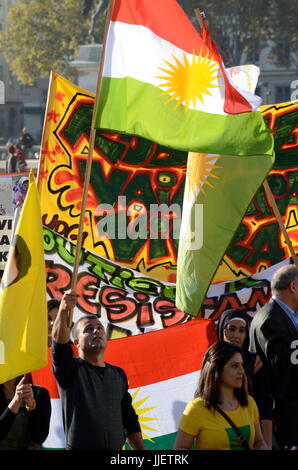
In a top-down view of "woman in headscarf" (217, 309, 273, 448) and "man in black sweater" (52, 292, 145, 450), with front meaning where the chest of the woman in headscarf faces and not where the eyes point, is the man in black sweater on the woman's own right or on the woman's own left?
on the woman's own right

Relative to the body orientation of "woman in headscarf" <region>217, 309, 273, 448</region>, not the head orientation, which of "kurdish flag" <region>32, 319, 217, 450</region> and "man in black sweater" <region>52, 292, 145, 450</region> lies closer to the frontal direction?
the man in black sweater

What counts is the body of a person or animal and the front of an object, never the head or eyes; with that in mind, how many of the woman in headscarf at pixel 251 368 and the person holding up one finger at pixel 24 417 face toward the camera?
2

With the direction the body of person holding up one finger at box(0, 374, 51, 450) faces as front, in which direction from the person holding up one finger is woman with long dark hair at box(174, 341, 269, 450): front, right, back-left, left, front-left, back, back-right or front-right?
left

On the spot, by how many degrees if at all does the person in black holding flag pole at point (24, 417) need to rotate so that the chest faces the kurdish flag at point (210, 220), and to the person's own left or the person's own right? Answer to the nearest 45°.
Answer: approximately 135° to the person's own left

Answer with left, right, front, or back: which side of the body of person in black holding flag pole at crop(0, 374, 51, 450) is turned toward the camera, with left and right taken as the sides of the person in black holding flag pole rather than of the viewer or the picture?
front

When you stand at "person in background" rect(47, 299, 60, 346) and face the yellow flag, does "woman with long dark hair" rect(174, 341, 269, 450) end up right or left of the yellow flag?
left

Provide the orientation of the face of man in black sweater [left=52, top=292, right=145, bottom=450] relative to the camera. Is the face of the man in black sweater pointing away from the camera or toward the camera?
toward the camera

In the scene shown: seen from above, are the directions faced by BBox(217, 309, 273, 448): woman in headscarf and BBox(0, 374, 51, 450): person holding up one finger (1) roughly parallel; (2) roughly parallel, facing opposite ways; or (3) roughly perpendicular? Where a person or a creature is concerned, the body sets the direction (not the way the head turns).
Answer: roughly parallel

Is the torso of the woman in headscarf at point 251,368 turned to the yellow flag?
no

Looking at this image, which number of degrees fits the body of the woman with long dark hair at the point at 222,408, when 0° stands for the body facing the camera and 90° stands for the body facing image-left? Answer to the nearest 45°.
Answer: approximately 315°

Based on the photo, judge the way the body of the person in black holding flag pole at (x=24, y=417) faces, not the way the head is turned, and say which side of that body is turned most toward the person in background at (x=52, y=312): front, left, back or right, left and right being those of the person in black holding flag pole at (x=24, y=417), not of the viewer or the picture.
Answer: back

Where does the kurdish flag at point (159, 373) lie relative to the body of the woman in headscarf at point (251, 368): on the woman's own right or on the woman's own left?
on the woman's own right

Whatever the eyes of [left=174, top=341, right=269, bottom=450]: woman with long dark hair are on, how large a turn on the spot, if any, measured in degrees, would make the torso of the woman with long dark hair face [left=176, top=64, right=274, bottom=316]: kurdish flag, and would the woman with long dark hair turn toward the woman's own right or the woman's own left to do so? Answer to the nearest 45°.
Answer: approximately 135° to the woman's own left

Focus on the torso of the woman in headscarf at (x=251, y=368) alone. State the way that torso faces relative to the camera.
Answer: toward the camera

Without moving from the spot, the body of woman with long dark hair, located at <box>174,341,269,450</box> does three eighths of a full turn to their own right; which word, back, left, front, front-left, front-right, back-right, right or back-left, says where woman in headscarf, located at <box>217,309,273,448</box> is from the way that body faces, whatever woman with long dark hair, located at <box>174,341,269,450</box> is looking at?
right

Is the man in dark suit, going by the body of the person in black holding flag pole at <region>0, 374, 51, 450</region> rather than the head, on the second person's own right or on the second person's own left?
on the second person's own left

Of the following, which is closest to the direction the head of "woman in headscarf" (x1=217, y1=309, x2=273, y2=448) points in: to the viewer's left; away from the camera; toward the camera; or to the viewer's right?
toward the camera
